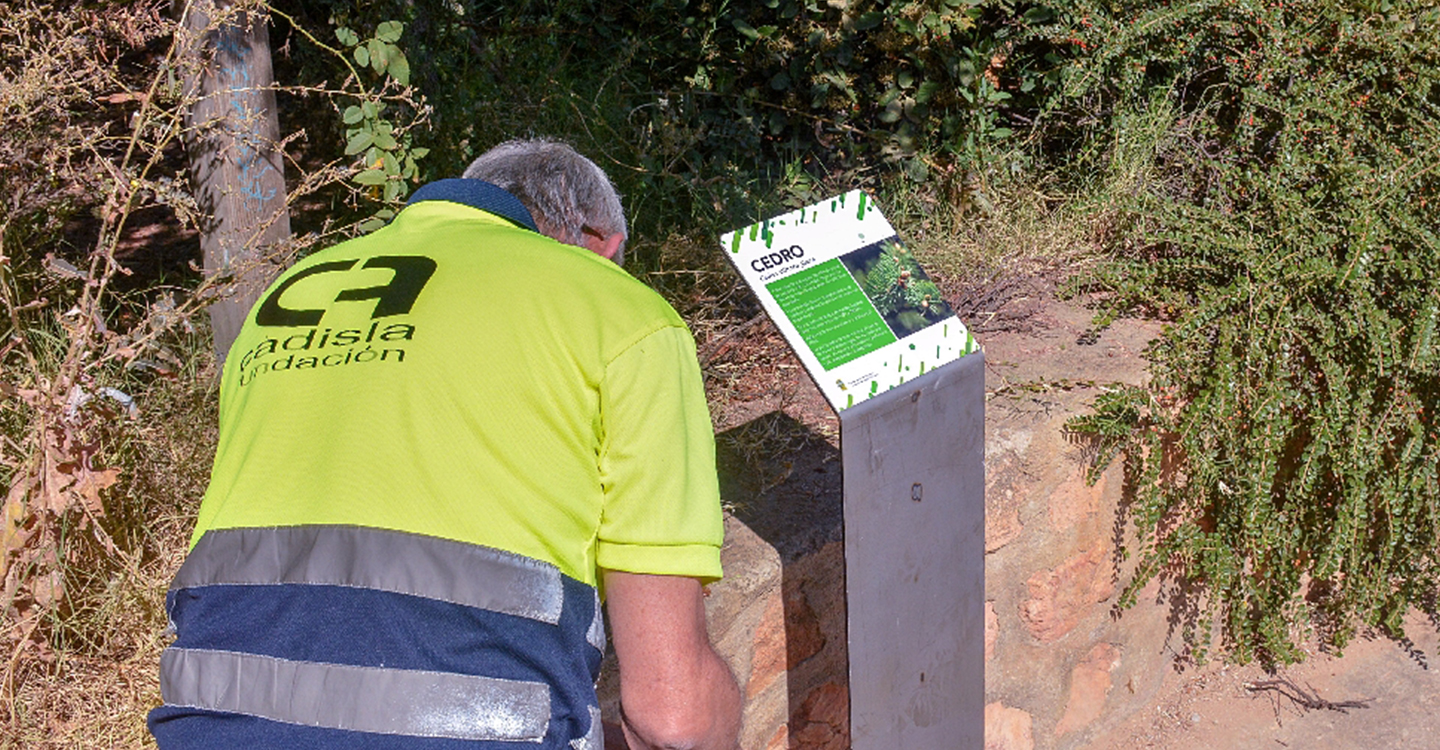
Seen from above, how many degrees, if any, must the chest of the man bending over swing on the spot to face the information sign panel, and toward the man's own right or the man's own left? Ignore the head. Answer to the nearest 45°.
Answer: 0° — they already face it

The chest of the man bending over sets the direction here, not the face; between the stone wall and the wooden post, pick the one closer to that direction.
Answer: the stone wall

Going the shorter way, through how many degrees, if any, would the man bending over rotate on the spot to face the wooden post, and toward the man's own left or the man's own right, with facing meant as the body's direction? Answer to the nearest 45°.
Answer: approximately 45° to the man's own left

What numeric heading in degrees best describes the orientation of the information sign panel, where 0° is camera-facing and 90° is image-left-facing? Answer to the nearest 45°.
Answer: approximately 315°

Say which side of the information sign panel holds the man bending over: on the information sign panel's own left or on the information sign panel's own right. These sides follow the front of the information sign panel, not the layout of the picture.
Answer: on the information sign panel's own right

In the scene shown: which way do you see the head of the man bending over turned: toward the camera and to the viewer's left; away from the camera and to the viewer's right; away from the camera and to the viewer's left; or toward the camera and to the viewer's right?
away from the camera and to the viewer's right

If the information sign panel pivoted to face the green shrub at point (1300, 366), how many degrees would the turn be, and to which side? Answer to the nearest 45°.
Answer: approximately 90° to its left

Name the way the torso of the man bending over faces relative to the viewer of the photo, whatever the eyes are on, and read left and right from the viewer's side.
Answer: facing away from the viewer and to the right of the viewer
